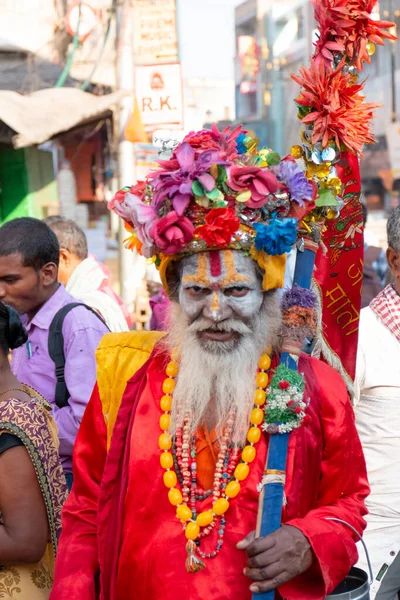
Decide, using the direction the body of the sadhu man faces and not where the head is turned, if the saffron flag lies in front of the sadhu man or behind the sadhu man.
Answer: behind

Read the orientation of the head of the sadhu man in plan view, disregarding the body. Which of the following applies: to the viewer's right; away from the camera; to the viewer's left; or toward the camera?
toward the camera

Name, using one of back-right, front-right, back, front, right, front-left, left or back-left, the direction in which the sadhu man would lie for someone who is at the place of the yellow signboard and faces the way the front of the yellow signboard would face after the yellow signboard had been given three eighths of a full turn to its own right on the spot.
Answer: back-left

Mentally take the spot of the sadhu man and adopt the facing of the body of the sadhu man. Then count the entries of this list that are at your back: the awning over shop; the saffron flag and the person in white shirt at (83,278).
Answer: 3

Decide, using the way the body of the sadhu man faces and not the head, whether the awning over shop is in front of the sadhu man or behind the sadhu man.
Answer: behind

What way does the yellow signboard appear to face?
toward the camera

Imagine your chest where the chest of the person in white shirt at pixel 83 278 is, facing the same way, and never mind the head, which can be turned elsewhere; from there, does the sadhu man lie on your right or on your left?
on your left

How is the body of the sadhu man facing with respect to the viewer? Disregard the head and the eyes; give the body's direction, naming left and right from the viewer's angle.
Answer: facing the viewer

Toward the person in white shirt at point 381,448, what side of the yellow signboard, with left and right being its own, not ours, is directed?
front

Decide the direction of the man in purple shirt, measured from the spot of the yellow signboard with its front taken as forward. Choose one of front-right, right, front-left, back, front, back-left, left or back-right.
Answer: front

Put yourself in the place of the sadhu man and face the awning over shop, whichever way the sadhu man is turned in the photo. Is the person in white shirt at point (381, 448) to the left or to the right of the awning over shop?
right

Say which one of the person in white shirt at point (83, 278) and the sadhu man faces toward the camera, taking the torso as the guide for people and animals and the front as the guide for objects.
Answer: the sadhu man

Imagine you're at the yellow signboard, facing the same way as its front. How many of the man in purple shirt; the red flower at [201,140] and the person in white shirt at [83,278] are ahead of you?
3
